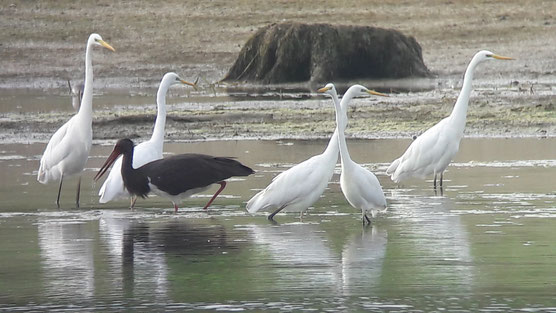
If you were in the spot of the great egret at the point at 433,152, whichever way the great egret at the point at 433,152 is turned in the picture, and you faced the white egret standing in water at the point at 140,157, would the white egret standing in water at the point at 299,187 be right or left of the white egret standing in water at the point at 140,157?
left

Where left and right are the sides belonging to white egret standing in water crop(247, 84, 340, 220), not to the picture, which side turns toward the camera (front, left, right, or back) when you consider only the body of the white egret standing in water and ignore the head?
right

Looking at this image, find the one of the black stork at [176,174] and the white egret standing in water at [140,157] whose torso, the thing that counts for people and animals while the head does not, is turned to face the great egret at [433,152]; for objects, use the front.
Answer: the white egret standing in water

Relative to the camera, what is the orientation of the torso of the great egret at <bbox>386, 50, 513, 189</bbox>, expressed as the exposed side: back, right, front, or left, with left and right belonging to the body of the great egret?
right

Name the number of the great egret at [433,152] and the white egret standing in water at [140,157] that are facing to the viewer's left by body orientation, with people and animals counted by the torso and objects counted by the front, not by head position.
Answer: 0

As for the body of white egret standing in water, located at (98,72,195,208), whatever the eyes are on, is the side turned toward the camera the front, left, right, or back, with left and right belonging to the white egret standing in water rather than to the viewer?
right

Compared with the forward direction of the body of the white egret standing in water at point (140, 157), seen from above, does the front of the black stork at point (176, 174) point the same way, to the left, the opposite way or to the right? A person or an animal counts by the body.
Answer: the opposite way

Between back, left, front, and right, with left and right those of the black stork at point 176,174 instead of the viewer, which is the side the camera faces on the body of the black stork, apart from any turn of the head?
left

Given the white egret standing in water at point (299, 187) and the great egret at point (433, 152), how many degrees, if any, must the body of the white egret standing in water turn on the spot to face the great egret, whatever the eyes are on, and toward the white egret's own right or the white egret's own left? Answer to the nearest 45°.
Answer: approximately 45° to the white egret's own left

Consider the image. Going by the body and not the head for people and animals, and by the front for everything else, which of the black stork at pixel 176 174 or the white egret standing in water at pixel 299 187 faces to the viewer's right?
the white egret standing in water
